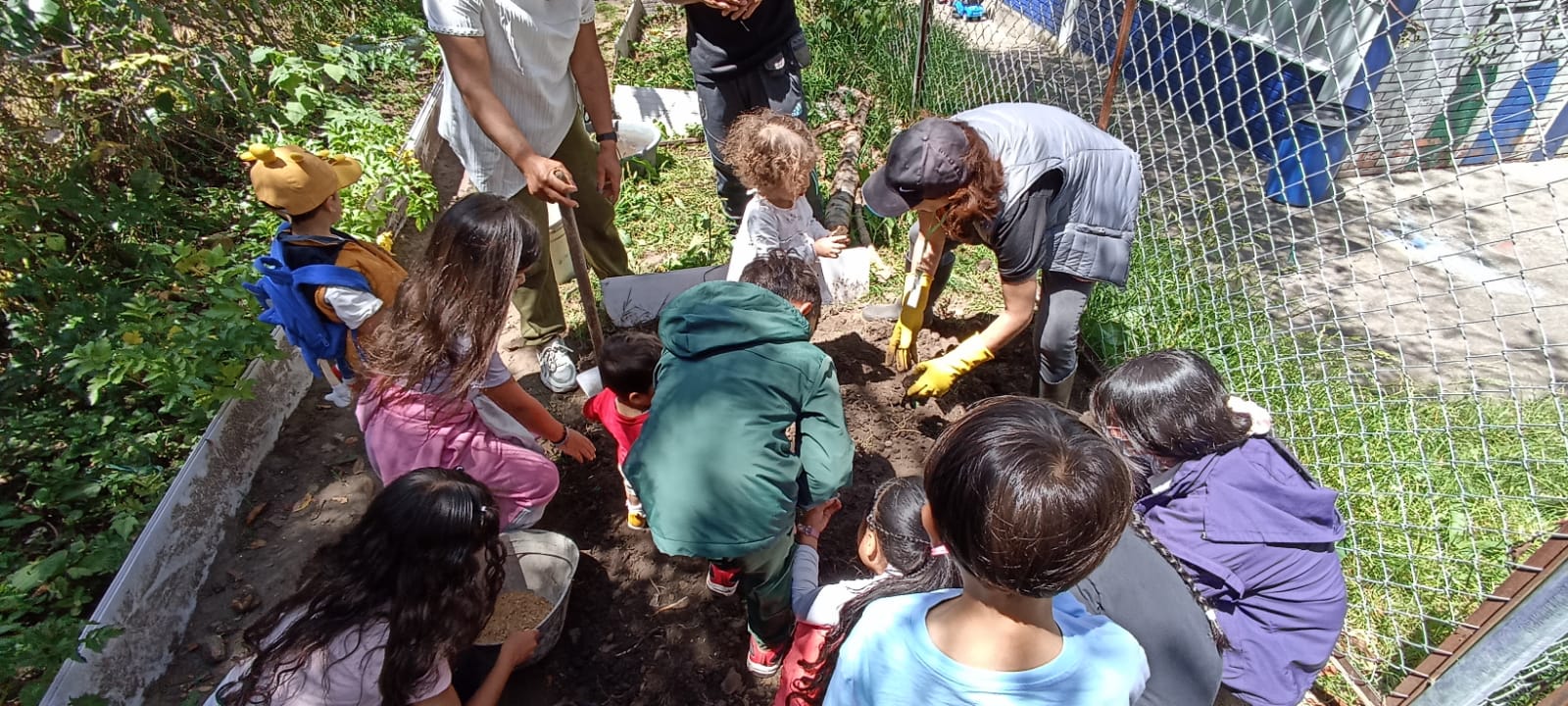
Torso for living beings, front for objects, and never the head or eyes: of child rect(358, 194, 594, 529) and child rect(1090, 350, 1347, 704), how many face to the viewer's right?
1

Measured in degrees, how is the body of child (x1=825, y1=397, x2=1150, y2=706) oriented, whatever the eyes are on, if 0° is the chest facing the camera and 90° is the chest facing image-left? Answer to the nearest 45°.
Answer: approximately 180°

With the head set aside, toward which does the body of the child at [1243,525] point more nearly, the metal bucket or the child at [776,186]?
the child

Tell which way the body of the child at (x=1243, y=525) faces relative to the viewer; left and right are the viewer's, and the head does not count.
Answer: facing away from the viewer and to the left of the viewer

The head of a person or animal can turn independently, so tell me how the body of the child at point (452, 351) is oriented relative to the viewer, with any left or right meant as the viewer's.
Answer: facing to the right of the viewer

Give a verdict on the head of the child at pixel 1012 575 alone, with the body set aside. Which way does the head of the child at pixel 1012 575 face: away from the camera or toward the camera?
away from the camera

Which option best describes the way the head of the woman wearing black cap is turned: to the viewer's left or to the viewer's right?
to the viewer's left

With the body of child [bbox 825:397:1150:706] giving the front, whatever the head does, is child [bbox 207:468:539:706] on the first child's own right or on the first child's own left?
on the first child's own left

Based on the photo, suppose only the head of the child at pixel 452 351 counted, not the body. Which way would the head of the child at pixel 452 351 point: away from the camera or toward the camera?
away from the camera

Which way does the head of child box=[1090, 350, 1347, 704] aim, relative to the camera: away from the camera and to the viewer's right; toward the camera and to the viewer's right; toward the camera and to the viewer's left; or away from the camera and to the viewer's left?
away from the camera and to the viewer's left

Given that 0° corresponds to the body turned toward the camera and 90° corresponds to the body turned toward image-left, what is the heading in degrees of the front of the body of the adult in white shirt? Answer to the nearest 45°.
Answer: approximately 315°

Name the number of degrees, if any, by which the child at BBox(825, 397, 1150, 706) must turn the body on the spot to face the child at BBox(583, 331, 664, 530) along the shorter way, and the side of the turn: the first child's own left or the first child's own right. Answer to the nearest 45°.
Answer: approximately 45° to the first child's own left
